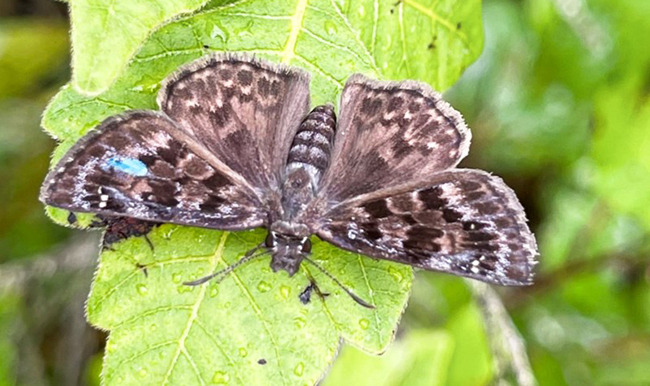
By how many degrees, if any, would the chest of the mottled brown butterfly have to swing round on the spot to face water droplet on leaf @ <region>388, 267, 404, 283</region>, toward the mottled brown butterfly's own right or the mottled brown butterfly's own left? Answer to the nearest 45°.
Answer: approximately 45° to the mottled brown butterfly's own left

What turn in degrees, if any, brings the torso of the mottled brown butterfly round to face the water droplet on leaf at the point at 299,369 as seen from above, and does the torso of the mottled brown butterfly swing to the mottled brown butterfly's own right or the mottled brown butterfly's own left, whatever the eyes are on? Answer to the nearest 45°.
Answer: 0° — it already faces it

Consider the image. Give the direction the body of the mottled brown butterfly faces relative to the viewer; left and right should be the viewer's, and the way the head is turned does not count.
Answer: facing the viewer

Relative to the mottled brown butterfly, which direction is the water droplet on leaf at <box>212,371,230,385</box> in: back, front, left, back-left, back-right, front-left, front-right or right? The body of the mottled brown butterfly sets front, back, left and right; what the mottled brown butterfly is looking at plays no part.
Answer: front
